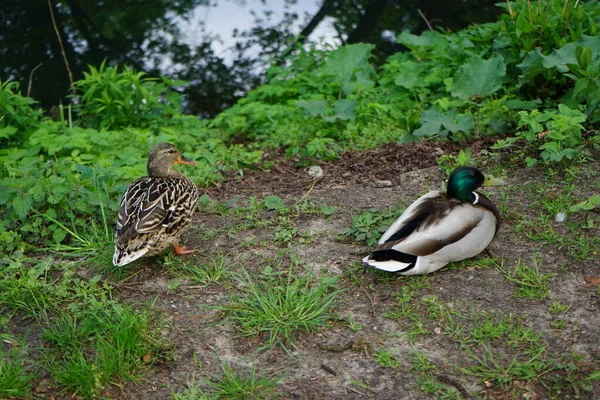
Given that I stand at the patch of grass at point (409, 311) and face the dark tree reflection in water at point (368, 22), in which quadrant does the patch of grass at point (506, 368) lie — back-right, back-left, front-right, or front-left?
back-right

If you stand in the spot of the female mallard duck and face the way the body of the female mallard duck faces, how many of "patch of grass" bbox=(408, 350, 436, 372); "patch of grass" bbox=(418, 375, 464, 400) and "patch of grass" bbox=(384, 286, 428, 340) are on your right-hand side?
3

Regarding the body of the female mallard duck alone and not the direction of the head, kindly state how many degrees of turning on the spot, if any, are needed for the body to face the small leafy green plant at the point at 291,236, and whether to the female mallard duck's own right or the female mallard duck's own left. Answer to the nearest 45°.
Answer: approximately 45° to the female mallard duck's own right

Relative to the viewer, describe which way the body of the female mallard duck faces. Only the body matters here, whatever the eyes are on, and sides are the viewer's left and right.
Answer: facing away from the viewer and to the right of the viewer

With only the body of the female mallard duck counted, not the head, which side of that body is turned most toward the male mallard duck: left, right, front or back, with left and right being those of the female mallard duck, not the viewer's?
right

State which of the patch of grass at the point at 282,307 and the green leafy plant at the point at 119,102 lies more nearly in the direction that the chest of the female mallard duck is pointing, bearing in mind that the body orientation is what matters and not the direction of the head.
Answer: the green leafy plant

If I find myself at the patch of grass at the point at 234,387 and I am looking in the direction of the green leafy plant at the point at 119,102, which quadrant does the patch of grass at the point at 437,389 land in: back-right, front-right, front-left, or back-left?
back-right

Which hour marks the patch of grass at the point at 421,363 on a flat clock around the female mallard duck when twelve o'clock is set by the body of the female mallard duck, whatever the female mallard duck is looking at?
The patch of grass is roughly at 3 o'clock from the female mallard duck.

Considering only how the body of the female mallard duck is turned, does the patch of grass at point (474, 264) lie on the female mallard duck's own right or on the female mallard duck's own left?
on the female mallard duck's own right

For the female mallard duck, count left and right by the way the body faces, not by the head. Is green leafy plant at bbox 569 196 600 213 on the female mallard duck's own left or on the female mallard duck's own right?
on the female mallard duck's own right

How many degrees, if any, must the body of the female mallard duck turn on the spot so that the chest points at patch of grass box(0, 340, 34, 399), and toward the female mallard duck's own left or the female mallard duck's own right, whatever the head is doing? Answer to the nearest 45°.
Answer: approximately 180°

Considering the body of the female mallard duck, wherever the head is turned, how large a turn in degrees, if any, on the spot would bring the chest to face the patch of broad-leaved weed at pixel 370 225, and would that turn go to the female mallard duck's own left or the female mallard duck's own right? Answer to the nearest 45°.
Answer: approximately 45° to the female mallard duck's own right
